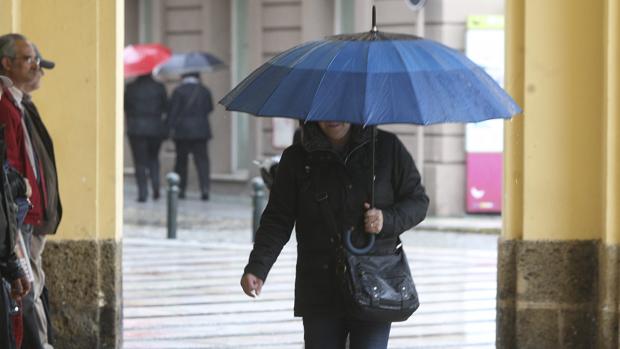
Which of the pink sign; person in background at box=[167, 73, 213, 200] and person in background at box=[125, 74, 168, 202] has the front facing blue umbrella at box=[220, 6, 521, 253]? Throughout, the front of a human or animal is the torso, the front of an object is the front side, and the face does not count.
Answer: the pink sign

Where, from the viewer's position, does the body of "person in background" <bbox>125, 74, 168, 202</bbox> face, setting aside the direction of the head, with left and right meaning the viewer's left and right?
facing away from the viewer

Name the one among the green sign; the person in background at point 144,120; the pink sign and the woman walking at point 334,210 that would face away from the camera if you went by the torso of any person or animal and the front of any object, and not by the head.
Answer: the person in background

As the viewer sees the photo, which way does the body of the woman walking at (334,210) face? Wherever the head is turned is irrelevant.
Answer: toward the camera

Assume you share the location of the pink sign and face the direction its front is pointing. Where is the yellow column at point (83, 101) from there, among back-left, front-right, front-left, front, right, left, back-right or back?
front

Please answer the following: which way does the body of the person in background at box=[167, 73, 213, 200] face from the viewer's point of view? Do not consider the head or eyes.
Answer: away from the camera

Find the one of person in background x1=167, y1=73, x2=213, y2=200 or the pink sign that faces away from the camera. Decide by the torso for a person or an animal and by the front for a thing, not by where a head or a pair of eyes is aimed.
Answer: the person in background

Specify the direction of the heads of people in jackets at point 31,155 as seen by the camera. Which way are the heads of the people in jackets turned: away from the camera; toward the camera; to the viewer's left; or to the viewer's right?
to the viewer's right

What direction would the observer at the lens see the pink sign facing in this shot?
facing the viewer

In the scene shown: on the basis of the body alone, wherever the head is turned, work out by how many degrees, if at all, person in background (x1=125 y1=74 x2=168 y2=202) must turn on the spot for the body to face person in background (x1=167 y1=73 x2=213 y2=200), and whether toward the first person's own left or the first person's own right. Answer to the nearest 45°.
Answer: approximately 90° to the first person's own right

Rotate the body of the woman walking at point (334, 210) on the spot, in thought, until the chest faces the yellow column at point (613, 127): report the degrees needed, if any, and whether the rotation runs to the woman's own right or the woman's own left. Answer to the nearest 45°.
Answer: approximately 135° to the woman's own left
